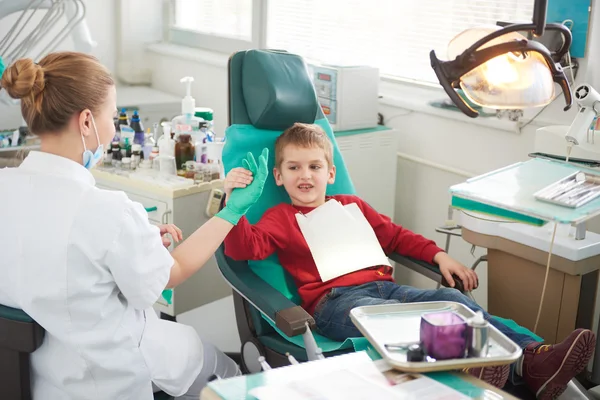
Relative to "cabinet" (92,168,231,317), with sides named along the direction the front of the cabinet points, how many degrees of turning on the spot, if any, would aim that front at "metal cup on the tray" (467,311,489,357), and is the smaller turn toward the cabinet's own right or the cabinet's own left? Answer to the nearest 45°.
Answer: approximately 45° to the cabinet's own left

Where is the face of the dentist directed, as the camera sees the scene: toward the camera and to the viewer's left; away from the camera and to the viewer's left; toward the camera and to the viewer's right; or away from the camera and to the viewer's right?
away from the camera and to the viewer's right

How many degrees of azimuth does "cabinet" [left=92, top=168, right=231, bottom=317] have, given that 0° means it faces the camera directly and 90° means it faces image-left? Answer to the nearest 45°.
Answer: approximately 45°

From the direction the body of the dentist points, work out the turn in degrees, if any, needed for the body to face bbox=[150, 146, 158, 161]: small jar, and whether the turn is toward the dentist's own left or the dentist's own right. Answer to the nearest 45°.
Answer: approximately 45° to the dentist's own left

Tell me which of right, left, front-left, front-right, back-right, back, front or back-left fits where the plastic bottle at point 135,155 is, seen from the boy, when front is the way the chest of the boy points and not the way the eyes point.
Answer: back

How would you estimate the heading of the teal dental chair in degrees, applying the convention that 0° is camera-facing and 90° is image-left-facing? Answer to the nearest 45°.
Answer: approximately 315°

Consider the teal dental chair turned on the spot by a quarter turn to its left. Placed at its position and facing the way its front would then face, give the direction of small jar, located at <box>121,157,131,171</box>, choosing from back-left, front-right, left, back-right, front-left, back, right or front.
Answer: left

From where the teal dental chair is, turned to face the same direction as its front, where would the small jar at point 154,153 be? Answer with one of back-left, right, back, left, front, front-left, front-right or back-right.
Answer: back
